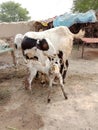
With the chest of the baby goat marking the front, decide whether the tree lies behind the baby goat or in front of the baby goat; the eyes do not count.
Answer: behind
